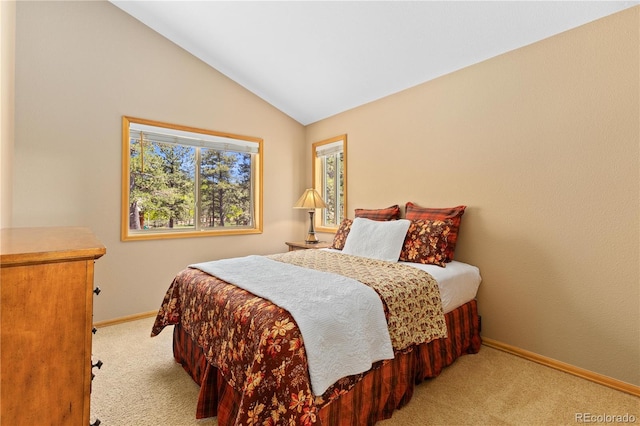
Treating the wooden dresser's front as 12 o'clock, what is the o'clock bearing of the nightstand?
The nightstand is roughly at 11 o'clock from the wooden dresser.

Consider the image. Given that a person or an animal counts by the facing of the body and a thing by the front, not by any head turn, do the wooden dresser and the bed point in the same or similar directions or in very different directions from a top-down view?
very different directions

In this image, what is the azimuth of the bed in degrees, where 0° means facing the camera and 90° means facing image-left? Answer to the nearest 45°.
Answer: approximately 45°

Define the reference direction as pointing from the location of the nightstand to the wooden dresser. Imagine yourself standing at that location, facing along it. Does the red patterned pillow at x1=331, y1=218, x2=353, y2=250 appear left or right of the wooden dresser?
left

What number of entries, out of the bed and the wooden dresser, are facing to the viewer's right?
1

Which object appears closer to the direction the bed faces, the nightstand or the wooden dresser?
the wooden dresser

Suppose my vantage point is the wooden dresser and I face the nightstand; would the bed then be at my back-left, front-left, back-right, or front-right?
front-right

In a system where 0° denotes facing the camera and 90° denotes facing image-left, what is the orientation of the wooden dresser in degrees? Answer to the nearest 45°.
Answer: approximately 270°
